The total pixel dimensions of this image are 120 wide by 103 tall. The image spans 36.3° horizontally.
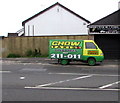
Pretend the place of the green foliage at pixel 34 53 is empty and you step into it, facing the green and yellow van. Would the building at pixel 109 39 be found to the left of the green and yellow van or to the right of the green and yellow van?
left

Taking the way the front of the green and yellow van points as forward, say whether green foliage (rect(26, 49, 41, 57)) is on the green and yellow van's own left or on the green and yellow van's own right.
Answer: on the green and yellow van's own left

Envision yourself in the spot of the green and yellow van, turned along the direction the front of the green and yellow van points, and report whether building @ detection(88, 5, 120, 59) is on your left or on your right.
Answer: on your left

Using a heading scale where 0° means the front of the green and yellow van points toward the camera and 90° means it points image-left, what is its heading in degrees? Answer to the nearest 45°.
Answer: approximately 270°

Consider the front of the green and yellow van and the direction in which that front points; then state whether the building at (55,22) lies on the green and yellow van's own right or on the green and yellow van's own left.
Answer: on the green and yellow van's own left

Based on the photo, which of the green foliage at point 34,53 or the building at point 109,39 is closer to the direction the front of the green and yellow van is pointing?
the building
